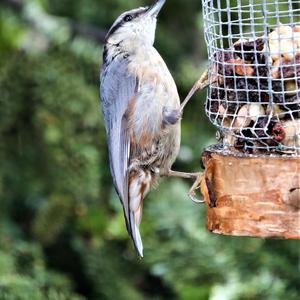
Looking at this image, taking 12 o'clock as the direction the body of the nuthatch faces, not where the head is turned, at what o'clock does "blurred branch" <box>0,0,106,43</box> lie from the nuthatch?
The blurred branch is roughly at 8 o'clock from the nuthatch.

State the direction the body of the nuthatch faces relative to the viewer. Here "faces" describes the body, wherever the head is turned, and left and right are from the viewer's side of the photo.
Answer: facing to the right of the viewer

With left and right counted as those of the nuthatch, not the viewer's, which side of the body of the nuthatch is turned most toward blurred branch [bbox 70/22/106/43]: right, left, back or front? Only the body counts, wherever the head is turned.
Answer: left
